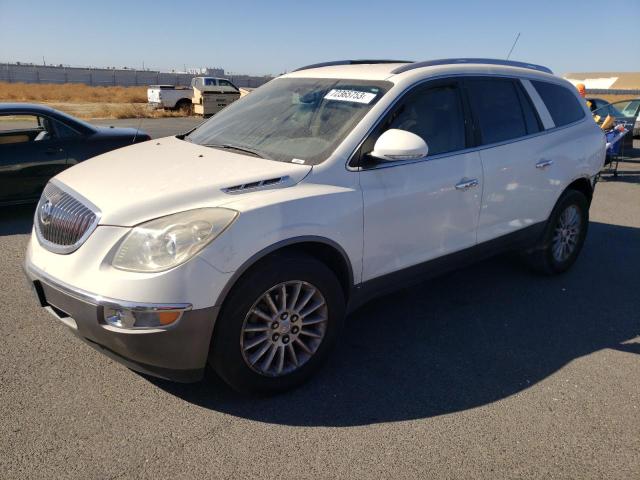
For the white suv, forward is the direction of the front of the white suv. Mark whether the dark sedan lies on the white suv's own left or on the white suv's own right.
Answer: on the white suv's own right

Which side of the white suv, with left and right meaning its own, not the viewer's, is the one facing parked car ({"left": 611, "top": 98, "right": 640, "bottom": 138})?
back

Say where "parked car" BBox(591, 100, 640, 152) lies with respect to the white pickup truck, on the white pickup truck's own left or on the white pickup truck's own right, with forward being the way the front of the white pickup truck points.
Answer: on the white pickup truck's own right

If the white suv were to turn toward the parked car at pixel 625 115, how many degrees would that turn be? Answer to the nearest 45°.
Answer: approximately 180°

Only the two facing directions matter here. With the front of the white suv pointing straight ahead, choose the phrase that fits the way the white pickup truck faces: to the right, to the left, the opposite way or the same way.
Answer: the opposite way

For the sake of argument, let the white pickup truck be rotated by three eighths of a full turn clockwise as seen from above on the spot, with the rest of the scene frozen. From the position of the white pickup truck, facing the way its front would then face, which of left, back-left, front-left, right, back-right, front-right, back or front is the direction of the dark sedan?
front

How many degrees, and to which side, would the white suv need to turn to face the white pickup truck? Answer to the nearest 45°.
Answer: approximately 135° to its right
